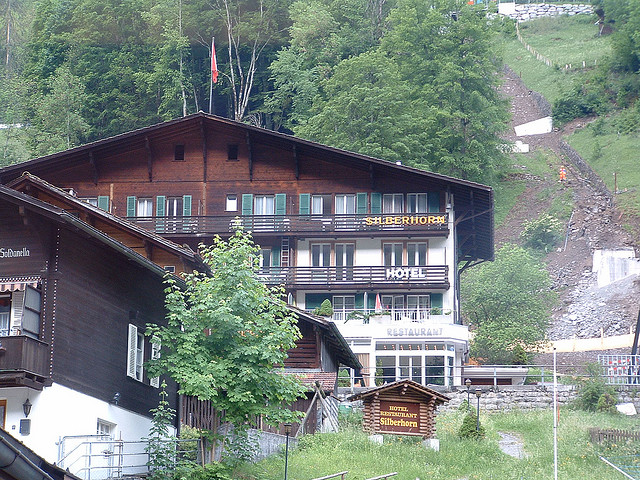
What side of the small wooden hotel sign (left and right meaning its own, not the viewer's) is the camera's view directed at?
front

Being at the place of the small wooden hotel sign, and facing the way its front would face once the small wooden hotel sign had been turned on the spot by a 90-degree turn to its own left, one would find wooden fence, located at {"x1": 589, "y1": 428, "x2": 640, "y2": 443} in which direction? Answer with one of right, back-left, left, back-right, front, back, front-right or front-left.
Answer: front

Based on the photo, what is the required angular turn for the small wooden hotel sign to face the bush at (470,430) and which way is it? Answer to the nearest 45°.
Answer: approximately 135° to its left

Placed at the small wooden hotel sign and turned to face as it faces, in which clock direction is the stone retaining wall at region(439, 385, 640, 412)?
The stone retaining wall is roughly at 7 o'clock from the small wooden hotel sign.

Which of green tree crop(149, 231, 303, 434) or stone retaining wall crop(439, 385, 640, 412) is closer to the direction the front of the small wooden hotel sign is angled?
the green tree

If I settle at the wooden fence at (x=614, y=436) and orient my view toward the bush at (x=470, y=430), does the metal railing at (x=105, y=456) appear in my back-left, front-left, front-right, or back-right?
front-left

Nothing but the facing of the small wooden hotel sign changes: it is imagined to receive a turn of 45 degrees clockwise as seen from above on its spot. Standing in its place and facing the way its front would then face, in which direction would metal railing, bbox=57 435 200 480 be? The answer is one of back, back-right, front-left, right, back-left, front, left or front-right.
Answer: front

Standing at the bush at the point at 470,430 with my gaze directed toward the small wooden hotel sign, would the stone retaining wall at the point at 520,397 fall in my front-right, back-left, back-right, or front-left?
back-right

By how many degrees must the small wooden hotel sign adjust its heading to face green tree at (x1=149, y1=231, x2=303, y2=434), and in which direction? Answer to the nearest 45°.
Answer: approximately 45° to its right
